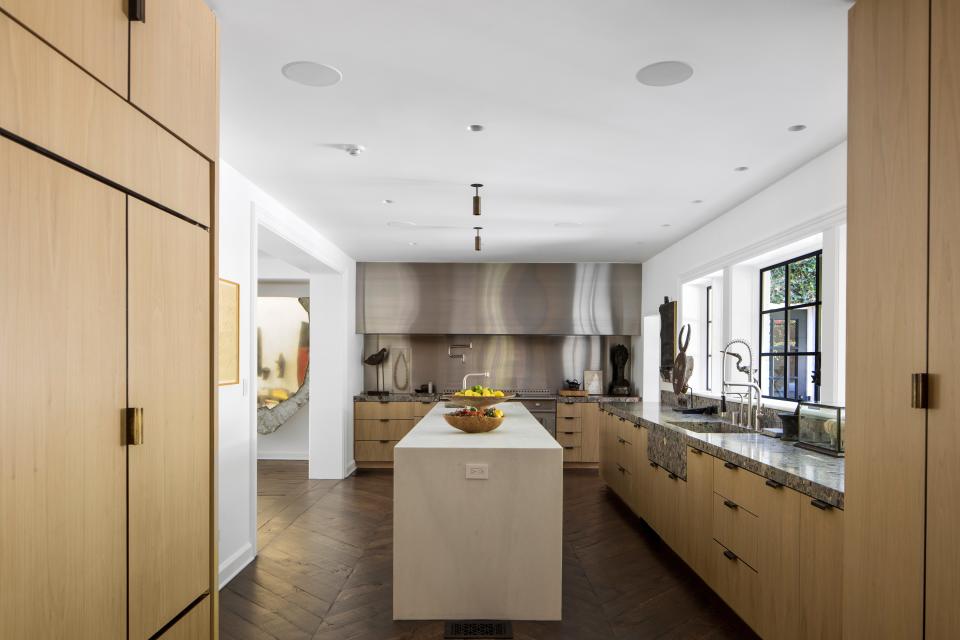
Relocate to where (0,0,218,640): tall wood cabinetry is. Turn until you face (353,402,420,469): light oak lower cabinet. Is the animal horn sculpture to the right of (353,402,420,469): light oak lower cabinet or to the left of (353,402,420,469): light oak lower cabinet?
right

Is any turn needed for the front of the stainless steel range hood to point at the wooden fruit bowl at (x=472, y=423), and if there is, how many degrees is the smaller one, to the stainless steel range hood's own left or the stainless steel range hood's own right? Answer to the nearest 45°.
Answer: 0° — it already faces it

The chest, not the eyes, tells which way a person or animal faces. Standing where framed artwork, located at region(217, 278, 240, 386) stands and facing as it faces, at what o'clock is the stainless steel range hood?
The stainless steel range hood is roughly at 9 o'clock from the framed artwork.

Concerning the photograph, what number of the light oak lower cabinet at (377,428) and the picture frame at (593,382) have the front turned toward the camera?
2

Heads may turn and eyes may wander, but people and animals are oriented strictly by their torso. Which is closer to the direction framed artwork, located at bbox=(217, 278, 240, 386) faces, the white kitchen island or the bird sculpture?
the white kitchen island

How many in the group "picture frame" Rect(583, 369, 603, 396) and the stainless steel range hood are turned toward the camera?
2

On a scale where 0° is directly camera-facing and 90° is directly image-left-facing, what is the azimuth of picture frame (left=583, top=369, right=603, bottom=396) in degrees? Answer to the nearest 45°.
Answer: approximately 0°

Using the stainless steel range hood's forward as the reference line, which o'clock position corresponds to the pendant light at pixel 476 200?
The pendant light is roughly at 12 o'clock from the stainless steel range hood.

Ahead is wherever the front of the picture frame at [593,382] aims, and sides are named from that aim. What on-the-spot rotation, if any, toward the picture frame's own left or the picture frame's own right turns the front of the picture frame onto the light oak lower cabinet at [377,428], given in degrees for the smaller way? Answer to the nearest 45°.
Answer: approximately 45° to the picture frame's own right
